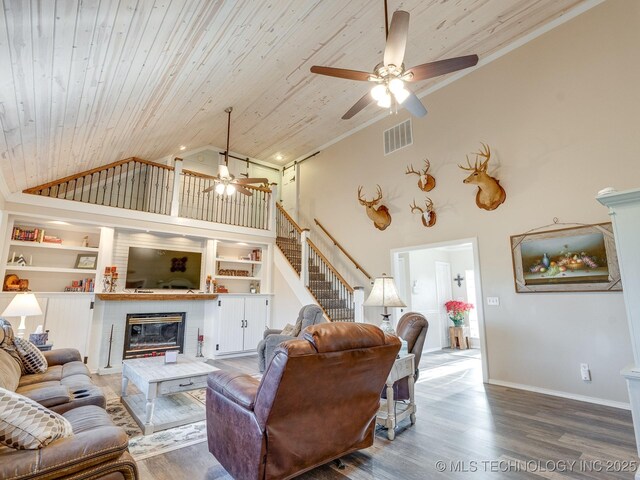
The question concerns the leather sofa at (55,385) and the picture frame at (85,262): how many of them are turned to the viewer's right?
1

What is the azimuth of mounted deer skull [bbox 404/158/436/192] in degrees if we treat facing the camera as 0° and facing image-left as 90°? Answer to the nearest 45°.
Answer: approximately 45°

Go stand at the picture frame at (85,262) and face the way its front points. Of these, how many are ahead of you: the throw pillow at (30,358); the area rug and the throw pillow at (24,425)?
3

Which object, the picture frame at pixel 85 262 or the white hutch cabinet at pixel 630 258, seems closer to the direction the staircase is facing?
the white hutch cabinet

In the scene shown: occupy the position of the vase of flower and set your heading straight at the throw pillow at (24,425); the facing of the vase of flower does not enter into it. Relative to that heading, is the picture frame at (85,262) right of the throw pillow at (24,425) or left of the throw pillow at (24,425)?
right

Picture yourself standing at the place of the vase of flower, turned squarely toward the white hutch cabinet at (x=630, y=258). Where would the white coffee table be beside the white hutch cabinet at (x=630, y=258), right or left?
right

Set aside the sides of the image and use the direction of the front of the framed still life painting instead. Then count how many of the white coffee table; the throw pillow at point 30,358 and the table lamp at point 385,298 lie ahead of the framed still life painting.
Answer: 3

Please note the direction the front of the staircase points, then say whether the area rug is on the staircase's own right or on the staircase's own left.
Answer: on the staircase's own right

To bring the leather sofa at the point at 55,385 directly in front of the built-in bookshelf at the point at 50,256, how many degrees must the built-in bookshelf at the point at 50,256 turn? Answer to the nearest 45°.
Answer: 0° — it already faces it
